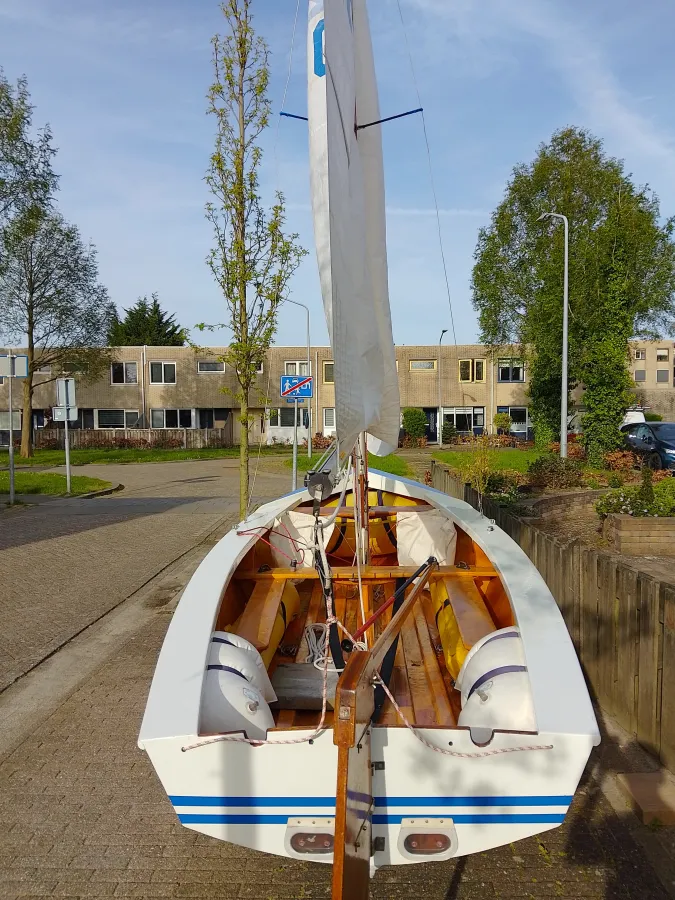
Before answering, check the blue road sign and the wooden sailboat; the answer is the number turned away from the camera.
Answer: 1

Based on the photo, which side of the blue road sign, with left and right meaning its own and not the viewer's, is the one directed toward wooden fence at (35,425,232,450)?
back

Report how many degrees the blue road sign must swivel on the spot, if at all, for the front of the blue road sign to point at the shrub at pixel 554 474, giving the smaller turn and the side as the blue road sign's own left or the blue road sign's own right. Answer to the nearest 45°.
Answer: approximately 135° to the blue road sign's own left

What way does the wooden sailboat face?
away from the camera

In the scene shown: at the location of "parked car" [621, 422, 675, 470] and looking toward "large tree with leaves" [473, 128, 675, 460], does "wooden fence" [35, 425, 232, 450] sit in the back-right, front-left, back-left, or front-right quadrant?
front-left

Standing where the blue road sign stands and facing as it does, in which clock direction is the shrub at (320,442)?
The shrub is roughly at 6 o'clock from the blue road sign.

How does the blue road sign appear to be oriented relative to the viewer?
toward the camera

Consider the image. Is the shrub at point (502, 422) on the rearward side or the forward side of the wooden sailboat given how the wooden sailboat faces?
on the forward side

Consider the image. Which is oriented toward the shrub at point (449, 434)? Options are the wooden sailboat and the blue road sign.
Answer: the wooden sailboat

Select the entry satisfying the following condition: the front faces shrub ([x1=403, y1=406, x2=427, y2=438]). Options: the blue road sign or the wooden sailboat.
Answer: the wooden sailboat

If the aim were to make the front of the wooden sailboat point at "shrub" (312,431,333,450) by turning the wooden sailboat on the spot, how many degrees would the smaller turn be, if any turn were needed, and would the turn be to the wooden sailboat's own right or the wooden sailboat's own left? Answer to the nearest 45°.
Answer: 0° — it already faces it

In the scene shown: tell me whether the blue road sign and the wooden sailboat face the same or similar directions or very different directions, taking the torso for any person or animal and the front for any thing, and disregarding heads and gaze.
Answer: very different directions

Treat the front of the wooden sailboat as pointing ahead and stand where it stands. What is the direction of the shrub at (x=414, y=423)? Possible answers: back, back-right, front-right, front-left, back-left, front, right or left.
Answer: front

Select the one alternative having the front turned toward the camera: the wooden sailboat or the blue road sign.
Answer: the blue road sign
